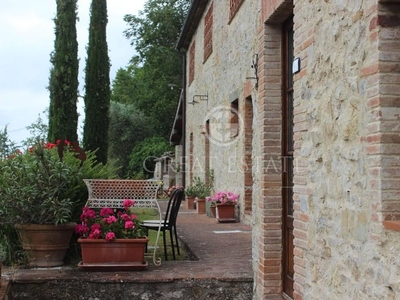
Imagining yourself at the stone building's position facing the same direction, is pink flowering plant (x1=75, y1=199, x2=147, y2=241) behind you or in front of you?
in front

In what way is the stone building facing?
to the viewer's left

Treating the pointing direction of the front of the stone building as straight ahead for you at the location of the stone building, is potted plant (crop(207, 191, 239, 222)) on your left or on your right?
on your right

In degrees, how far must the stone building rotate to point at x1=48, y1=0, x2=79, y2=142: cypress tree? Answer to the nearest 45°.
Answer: approximately 45° to its right

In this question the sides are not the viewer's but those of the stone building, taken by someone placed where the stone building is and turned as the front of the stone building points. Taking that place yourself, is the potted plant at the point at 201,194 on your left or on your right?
on your right

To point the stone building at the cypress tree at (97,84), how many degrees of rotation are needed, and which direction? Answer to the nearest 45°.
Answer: approximately 45° to its right

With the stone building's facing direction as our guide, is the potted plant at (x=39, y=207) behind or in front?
in front
